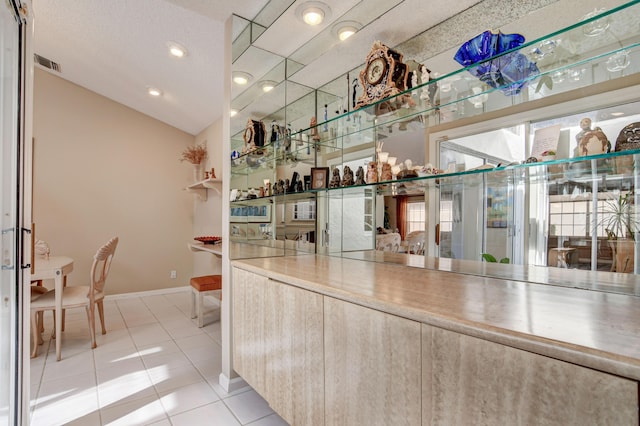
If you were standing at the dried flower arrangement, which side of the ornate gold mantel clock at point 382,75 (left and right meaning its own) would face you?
right

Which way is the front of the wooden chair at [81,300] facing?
to the viewer's left

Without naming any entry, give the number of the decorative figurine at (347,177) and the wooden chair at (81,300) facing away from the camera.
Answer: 0

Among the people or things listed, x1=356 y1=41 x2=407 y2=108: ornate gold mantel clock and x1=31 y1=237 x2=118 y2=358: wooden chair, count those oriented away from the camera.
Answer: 0

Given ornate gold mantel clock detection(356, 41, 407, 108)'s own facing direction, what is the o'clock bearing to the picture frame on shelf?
The picture frame on shelf is roughly at 3 o'clock from the ornate gold mantel clock.

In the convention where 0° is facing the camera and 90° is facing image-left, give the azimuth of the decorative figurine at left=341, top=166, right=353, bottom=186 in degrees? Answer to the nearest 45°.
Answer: approximately 45°

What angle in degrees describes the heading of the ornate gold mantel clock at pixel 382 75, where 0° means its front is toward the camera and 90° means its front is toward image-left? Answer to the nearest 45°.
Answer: approximately 45°

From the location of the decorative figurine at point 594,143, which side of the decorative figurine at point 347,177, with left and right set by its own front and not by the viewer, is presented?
left

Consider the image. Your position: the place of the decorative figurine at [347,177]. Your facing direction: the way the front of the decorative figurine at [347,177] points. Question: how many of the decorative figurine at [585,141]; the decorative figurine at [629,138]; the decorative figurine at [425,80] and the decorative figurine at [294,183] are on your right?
1
